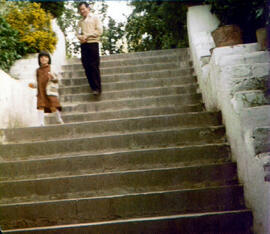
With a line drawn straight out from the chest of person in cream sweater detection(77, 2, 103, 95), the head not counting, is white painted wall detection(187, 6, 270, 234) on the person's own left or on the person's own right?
on the person's own left

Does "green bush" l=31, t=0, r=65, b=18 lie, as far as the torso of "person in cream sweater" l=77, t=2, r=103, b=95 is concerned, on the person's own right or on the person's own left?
on the person's own right

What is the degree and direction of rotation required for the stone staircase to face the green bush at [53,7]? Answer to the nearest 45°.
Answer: approximately 180°

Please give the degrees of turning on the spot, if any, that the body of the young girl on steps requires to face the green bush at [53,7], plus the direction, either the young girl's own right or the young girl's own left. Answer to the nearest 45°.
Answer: approximately 180°

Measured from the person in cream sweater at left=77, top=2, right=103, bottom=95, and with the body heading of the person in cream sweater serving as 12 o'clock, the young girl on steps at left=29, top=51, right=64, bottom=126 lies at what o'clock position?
The young girl on steps is roughly at 12 o'clock from the person in cream sweater.

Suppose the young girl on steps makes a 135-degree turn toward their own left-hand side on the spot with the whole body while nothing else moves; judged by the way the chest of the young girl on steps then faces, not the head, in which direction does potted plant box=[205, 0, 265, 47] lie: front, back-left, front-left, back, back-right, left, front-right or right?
front-right

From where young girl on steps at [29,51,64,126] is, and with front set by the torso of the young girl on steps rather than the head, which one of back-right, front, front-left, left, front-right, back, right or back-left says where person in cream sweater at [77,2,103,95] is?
back-left

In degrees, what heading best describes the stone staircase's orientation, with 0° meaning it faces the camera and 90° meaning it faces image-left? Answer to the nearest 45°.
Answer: approximately 0°

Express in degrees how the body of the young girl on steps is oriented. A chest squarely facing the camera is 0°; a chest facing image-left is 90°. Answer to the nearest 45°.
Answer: approximately 0°

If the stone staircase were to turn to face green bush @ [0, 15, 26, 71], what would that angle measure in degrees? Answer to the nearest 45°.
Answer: approximately 135° to its right

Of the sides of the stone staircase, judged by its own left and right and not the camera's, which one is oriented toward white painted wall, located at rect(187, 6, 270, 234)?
left
